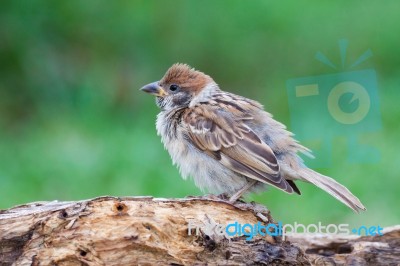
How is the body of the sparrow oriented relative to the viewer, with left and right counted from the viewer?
facing to the left of the viewer
